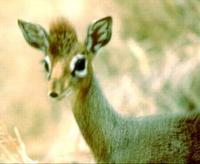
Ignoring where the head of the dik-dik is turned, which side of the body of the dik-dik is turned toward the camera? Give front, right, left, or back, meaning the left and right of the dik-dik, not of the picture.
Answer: left
